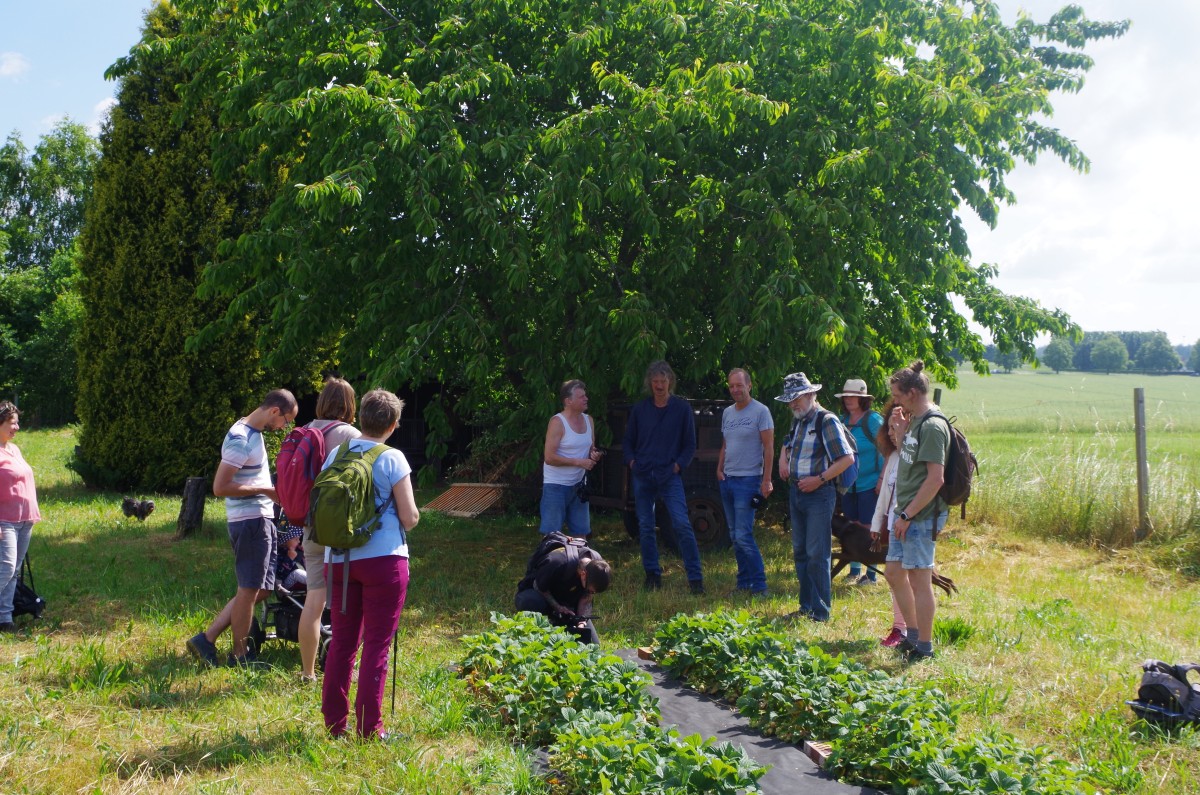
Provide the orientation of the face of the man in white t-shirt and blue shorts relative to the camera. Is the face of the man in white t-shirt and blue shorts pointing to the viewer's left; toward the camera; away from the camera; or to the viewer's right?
to the viewer's right

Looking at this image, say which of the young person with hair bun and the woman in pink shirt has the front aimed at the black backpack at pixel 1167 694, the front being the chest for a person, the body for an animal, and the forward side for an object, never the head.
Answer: the woman in pink shirt

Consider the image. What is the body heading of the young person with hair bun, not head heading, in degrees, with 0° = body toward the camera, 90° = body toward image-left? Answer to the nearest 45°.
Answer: approximately 90°

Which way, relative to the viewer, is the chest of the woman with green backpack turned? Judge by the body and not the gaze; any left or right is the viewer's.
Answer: facing away from the viewer and to the right of the viewer

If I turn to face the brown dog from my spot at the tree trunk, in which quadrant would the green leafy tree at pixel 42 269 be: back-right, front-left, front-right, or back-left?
back-left

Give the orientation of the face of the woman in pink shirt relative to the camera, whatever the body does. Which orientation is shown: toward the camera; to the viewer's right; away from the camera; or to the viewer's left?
to the viewer's right

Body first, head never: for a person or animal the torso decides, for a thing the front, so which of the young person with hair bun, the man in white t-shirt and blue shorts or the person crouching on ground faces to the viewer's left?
the young person with hair bun
